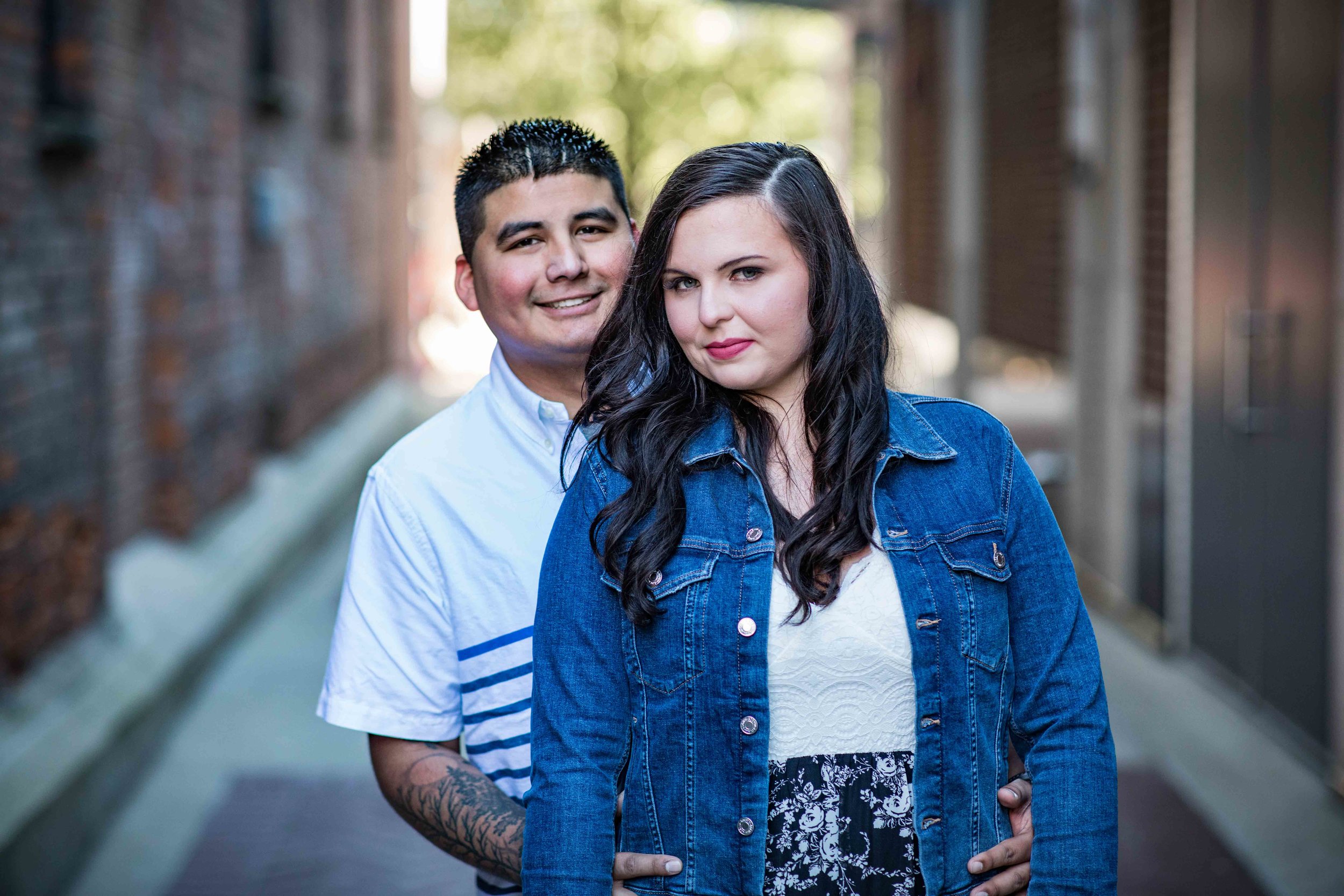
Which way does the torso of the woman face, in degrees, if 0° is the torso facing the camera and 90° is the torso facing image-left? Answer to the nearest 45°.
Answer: approximately 0°

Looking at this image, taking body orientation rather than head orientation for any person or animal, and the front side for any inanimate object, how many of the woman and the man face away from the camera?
0

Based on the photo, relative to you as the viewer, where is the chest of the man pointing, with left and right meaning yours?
facing the viewer and to the right of the viewer
